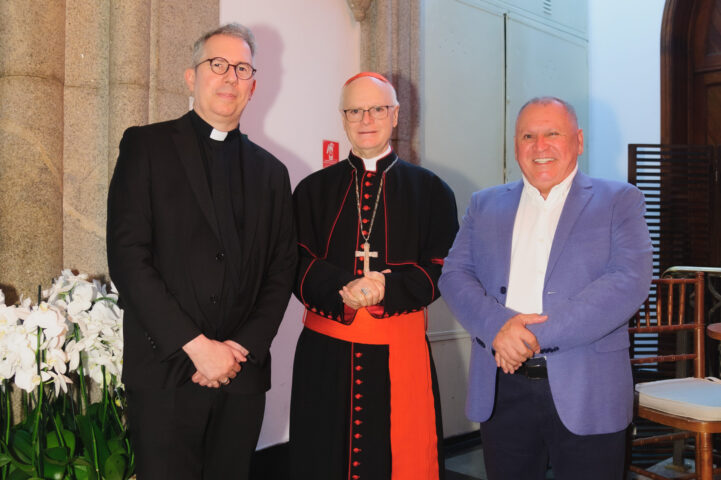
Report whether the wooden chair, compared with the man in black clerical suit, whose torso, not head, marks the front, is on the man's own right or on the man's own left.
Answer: on the man's own left

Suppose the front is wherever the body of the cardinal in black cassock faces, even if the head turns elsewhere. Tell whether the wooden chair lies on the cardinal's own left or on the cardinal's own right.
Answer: on the cardinal's own left

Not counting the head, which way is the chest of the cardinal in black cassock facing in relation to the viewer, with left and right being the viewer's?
facing the viewer

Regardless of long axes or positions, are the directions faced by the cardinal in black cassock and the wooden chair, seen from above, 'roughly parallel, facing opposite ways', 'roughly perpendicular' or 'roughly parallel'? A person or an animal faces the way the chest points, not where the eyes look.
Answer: roughly parallel

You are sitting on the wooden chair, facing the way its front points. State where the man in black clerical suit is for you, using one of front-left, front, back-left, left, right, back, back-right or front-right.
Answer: right

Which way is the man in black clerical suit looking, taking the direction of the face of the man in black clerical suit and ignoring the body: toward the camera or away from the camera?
toward the camera

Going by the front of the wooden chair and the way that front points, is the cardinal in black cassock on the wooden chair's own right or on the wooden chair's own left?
on the wooden chair's own right

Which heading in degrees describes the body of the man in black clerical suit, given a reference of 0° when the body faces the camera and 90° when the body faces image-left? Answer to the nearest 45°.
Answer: approximately 315°

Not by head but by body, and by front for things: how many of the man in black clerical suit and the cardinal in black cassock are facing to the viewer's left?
0

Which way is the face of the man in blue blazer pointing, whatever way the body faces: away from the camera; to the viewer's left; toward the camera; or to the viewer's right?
toward the camera

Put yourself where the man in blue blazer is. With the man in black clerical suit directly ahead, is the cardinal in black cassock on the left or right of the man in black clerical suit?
right

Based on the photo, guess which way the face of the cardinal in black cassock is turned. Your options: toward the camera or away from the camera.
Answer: toward the camera

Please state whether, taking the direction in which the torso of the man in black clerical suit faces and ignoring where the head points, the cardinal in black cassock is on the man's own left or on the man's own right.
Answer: on the man's own left
